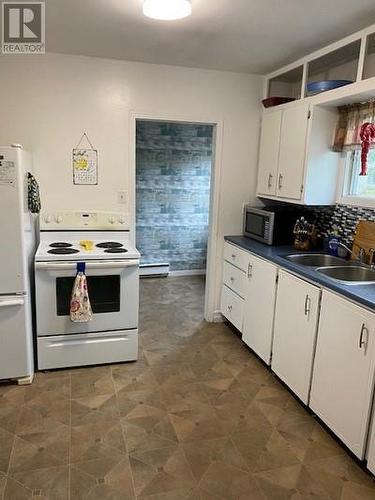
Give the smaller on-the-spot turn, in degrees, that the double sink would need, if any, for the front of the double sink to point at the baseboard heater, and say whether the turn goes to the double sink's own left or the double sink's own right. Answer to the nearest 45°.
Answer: approximately 90° to the double sink's own right

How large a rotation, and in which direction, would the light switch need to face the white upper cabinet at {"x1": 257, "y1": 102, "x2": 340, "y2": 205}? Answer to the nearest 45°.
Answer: approximately 45° to its left

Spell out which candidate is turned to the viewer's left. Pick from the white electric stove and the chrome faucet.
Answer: the chrome faucet

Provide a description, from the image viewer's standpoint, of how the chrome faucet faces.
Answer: facing to the left of the viewer

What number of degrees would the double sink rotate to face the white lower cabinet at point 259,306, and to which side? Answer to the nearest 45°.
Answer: approximately 45° to its right

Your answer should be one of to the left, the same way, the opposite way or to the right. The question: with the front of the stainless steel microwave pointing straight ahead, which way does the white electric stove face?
to the left
